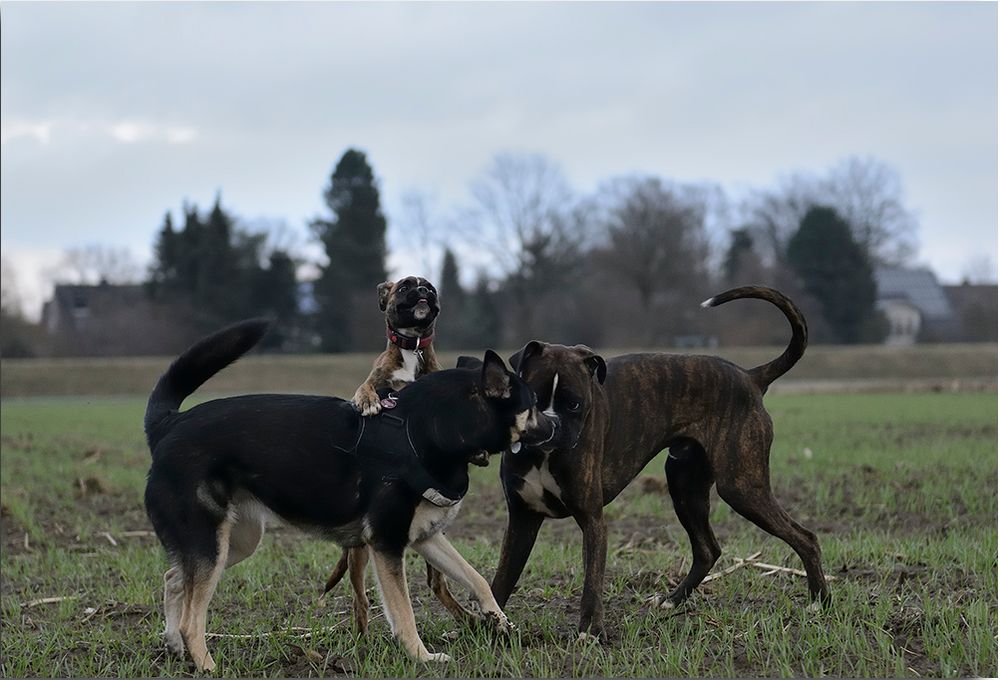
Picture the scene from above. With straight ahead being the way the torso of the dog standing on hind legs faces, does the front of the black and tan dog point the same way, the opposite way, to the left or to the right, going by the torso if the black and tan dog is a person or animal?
to the left

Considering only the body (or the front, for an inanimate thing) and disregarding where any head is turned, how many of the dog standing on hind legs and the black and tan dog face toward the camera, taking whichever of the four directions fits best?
1

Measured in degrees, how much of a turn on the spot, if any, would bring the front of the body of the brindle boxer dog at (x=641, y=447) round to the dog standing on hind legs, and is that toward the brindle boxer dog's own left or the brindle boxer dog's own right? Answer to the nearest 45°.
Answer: approximately 45° to the brindle boxer dog's own right

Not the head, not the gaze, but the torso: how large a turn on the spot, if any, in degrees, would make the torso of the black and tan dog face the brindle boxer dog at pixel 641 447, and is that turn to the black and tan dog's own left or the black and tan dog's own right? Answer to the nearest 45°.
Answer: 0° — it already faces it

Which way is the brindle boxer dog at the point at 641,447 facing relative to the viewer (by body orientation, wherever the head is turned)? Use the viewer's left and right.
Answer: facing the viewer and to the left of the viewer

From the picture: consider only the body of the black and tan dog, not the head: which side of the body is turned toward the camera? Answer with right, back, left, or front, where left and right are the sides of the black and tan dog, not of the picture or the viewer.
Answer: right

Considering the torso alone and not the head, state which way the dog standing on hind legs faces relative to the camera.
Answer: toward the camera

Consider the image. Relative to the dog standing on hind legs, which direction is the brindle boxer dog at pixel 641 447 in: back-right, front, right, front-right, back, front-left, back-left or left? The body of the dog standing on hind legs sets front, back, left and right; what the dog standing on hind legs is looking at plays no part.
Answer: left

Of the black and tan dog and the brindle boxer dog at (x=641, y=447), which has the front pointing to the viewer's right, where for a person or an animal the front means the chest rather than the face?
the black and tan dog

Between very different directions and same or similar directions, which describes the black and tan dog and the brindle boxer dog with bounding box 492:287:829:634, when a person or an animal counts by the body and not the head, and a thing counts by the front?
very different directions

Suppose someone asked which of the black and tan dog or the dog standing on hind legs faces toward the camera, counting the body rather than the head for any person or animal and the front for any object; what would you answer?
the dog standing on hind legs

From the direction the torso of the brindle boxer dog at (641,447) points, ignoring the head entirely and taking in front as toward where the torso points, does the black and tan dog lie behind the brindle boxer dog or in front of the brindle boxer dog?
in front
